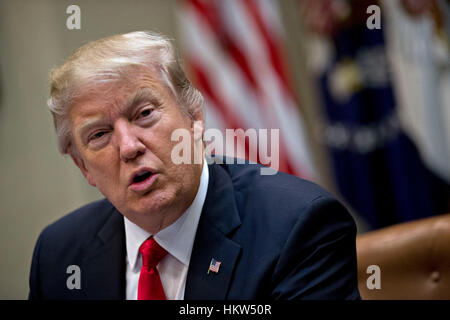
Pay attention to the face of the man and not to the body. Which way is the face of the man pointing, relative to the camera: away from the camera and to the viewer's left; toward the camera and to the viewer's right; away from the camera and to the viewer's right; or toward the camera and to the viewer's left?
toward the camera and to the viewer's left

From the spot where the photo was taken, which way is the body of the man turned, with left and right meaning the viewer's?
facing the viewer and to the left of the viewer

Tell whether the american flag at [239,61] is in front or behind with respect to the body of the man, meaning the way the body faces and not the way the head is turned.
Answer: behind
